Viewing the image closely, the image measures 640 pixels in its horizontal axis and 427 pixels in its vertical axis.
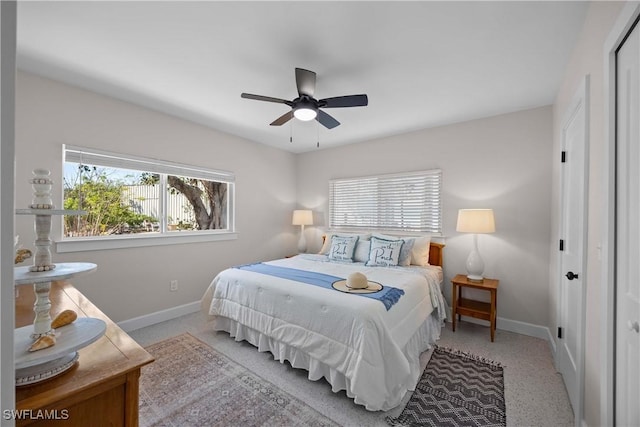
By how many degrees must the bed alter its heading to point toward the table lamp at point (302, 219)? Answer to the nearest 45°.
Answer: approximately 135° to its right

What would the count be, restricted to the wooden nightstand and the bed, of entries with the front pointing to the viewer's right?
0

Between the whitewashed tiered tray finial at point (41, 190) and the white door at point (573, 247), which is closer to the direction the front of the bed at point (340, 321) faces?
the whitewashed tiered tray finial

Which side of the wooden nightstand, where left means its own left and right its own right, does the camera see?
front

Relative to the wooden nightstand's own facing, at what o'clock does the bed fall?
The bed is roughly at 1 o'clock from the wooden nightstand.

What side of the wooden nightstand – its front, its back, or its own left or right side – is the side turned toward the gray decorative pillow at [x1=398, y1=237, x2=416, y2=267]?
right

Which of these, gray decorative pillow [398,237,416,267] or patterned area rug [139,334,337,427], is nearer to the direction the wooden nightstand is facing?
the patterned area rug

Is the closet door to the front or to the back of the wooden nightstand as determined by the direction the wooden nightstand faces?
to the front

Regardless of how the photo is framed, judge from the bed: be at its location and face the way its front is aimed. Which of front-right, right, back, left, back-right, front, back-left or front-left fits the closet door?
left

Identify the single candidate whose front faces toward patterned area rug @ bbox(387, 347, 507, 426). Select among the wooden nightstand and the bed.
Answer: the wooden nightstand

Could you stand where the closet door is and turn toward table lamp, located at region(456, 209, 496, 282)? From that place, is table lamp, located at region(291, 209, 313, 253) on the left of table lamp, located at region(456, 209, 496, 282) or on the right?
left
